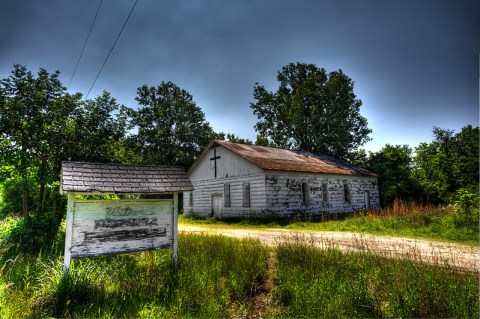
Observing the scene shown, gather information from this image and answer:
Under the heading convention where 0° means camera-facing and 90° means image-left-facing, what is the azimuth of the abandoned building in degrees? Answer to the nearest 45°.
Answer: approximately 45°

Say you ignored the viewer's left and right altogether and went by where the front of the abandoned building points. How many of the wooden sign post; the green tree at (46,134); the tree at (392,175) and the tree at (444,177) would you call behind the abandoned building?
2

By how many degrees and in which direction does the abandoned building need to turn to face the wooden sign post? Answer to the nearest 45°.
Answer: approximately 45° to its left

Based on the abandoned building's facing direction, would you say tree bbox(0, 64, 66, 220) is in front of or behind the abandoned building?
in front

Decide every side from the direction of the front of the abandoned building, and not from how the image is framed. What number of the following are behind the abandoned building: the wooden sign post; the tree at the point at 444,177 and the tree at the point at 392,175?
2

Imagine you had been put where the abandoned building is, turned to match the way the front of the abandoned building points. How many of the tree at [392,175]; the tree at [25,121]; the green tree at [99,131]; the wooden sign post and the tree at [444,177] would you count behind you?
2

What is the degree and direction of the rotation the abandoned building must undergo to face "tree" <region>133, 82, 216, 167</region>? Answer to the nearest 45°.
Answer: approximately 90° to its right

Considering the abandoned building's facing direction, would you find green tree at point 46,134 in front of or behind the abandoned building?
in front

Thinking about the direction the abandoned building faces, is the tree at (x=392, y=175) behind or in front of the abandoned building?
behind

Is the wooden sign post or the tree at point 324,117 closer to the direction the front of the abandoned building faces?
the wooden sign post

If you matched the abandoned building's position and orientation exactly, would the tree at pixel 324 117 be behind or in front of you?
behind
